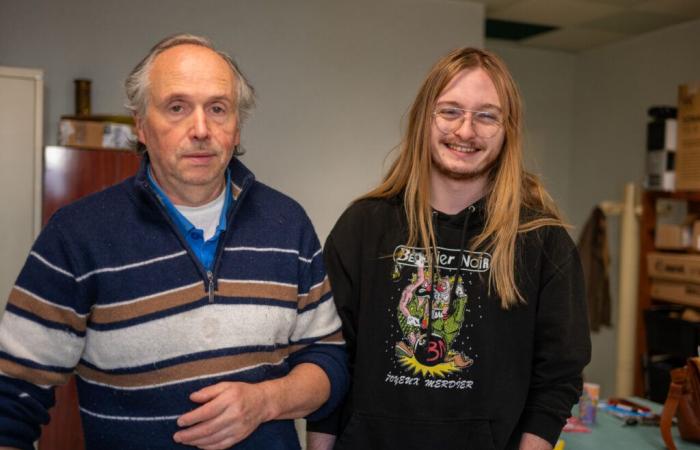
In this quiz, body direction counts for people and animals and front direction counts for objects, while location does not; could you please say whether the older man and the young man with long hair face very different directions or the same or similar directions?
same or similar directions

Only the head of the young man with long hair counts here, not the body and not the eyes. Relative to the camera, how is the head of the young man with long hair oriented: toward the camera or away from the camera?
toward the camera

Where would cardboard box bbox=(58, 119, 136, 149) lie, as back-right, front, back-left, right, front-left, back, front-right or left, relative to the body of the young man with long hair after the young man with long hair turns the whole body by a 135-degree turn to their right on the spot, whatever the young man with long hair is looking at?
front

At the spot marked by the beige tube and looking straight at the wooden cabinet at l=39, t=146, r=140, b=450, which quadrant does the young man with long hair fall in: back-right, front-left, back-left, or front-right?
front-left

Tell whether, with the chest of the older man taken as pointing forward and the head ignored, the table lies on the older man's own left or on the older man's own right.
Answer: on the older man's own left

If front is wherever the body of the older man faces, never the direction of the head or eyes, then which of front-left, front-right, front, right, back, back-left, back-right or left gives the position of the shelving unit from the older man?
back-left

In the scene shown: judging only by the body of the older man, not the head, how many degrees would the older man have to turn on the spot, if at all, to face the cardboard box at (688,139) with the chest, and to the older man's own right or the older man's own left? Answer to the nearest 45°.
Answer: approximately 135° to the older man's own left

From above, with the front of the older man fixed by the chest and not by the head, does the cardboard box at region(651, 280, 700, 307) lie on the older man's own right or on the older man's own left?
on the older man's own left

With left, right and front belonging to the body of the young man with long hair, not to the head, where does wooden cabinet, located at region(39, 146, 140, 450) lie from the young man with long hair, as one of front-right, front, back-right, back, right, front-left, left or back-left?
back-right

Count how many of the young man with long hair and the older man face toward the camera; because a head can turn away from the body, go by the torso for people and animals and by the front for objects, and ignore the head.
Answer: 2

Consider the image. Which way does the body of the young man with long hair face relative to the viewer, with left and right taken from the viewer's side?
facing the viewer

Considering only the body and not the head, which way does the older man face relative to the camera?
toward the camera
